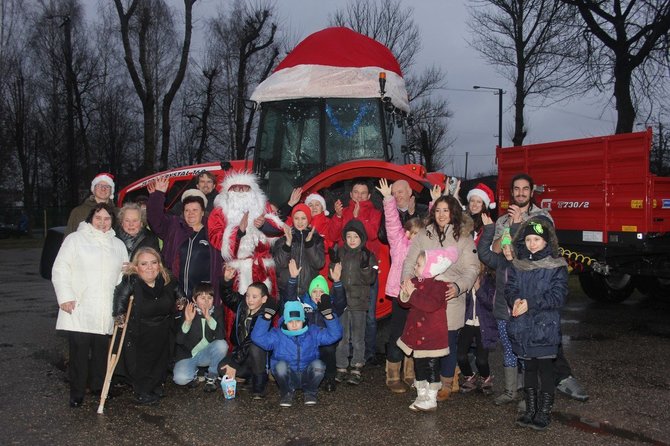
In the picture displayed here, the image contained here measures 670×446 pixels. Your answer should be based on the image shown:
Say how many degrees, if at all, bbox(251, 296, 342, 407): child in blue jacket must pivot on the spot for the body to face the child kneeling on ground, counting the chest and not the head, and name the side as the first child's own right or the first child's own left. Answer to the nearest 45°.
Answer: approximately 135° to the first child's own right

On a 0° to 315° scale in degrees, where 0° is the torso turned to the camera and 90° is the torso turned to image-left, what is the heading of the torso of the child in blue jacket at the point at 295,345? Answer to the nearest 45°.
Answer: approximately 0°

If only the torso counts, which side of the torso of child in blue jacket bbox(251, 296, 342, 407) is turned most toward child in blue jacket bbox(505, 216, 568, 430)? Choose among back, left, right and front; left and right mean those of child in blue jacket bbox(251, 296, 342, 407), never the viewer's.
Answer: left

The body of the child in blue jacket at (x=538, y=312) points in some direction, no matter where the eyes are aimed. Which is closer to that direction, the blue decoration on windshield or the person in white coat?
the person in white coat

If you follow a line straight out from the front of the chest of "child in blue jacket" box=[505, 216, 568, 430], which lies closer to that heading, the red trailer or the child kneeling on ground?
the child kneeling on ground

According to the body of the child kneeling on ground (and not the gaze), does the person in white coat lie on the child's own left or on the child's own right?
on the child's own right
